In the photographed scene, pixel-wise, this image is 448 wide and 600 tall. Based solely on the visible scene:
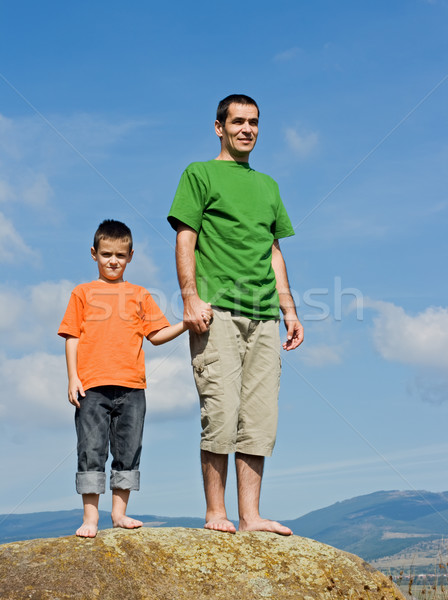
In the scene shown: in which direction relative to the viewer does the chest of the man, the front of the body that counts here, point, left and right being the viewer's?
facing the viewer and to the right of the viewer

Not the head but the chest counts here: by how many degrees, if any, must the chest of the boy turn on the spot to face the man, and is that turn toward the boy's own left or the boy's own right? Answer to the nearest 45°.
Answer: approximately 90° to the boy's own left

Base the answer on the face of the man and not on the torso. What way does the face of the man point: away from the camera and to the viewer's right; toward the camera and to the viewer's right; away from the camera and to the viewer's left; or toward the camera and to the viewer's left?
toward the camera and to the viewer's right

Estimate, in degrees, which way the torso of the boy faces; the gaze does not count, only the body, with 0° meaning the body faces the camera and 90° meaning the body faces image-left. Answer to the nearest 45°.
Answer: approximately 0°

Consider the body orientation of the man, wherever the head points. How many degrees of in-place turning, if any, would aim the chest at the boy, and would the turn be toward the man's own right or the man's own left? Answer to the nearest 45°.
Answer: approximately 135° to the man's own right

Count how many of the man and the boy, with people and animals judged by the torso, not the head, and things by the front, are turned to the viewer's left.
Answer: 0

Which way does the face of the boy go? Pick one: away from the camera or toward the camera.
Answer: toward the camera
